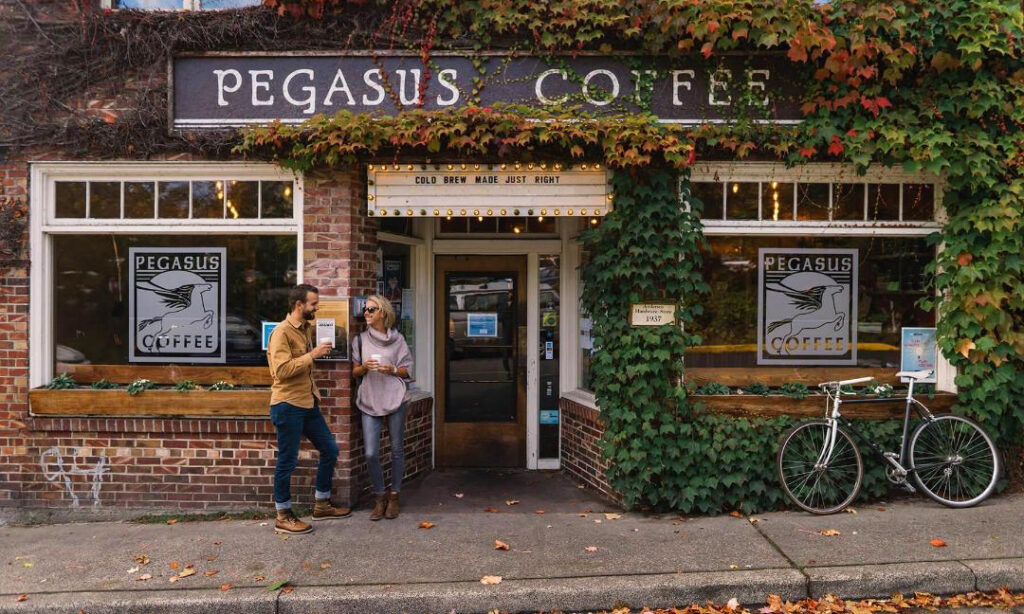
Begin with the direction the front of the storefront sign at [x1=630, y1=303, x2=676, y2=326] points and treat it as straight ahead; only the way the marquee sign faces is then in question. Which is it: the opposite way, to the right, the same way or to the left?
the same way

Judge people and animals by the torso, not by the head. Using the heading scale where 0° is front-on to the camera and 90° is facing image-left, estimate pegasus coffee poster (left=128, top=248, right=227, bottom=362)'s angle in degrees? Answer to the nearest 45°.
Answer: approximately 0°

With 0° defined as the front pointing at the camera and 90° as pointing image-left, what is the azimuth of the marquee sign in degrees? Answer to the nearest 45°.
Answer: approximately 0°

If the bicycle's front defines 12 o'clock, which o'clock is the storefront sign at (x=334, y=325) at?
The storefront sign is roughly at 11 o'clock from the bicycle.

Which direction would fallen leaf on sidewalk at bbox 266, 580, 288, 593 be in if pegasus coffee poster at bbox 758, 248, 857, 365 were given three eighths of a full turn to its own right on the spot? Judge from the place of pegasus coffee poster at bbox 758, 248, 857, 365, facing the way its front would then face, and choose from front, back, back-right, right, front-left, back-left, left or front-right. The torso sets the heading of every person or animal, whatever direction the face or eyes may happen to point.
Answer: left

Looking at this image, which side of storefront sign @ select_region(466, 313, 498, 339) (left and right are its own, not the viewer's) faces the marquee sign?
front

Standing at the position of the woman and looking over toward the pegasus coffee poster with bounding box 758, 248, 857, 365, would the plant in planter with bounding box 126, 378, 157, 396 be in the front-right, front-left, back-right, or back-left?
back-left

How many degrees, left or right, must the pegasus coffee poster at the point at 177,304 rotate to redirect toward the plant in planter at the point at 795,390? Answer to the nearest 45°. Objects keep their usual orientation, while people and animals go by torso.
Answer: approximately 45° to its left

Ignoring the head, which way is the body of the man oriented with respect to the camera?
to the viewer's right

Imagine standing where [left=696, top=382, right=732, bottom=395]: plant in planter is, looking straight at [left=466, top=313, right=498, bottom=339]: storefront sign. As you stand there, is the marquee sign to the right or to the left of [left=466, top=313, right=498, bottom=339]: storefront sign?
left

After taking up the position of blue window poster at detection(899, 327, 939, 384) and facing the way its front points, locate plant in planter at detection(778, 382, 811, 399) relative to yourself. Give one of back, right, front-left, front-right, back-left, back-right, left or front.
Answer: front-right

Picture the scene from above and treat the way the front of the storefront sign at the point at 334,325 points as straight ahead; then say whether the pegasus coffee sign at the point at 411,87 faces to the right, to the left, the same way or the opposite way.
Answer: the same way

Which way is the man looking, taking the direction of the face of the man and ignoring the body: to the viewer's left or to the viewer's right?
to the viewer's right

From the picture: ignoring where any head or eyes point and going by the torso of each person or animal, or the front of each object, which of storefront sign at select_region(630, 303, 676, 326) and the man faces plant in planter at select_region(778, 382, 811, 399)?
the man

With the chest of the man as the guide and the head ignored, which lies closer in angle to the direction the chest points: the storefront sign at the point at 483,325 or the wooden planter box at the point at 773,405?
the wooden planter box

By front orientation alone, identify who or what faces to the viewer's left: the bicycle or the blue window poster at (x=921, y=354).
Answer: the bicycle

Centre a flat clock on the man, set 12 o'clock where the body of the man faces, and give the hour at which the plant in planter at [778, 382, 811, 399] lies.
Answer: The plant in planter is roughly at 12 o'clock from the man.

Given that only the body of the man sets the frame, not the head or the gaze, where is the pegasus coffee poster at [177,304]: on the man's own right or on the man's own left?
on the man's own left

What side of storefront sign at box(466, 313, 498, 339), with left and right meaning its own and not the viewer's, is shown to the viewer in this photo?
front
